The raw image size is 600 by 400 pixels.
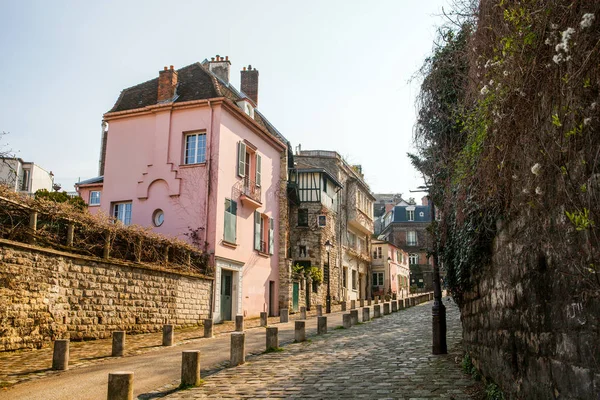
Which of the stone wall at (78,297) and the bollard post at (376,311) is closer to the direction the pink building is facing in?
the bollard post

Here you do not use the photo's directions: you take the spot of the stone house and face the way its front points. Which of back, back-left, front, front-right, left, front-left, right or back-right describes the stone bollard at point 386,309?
front-right

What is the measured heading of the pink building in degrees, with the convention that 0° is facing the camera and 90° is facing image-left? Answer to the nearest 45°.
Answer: approximately 315°

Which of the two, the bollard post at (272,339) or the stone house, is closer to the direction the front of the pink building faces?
the bollard post

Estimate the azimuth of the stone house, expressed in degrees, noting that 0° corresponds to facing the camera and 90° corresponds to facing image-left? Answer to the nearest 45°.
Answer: approximately 315°

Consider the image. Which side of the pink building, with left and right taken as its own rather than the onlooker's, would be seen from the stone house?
left

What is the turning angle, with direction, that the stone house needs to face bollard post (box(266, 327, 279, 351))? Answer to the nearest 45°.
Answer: approximately 45° to its right

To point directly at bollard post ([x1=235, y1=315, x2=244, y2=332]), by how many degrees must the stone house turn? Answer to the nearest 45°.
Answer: approximately 45° to its right
